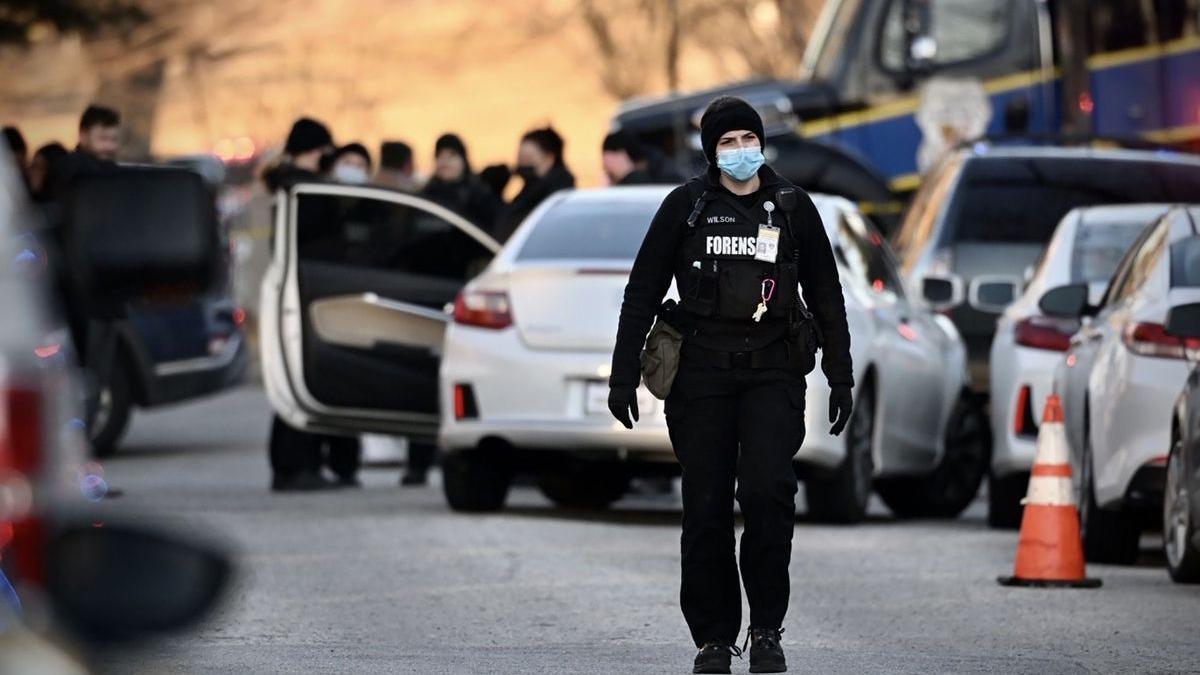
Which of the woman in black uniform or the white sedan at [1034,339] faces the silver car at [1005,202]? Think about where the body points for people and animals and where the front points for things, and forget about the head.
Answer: the white sedan

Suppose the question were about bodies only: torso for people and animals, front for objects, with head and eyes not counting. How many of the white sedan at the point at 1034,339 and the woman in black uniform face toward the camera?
1

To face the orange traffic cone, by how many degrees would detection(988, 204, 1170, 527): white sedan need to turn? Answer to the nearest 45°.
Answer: approximately 180°

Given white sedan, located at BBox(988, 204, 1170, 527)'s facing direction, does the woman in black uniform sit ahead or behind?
behind

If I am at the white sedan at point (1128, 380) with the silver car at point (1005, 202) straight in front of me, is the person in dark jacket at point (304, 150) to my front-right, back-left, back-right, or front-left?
front-left

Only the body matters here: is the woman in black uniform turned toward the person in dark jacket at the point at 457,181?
no

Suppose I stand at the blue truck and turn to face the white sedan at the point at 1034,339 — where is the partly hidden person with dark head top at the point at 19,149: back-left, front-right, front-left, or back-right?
front-right

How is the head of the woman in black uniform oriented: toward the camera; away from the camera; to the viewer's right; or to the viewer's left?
toward the camera

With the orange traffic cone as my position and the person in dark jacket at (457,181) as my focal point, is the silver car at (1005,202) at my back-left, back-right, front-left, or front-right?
front-right

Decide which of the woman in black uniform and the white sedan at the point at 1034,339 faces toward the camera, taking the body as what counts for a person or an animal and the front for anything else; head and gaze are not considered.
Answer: the woman in black uniform

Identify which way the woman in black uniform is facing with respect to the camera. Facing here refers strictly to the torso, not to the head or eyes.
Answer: toward the camera

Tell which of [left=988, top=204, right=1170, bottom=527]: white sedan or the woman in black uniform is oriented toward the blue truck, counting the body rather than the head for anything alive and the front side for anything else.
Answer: the white sedan

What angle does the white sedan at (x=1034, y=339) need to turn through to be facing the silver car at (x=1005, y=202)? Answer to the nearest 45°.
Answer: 0° — it already faces it

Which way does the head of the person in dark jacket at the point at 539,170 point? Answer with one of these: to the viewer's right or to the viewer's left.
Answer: to the viewer's left

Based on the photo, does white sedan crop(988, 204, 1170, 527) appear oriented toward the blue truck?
yes

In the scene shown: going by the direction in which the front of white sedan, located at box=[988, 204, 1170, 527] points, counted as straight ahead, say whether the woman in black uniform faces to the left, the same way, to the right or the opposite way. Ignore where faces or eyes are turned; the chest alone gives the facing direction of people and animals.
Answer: the opposite way

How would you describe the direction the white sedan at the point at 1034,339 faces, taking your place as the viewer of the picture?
facing away from the viewer
